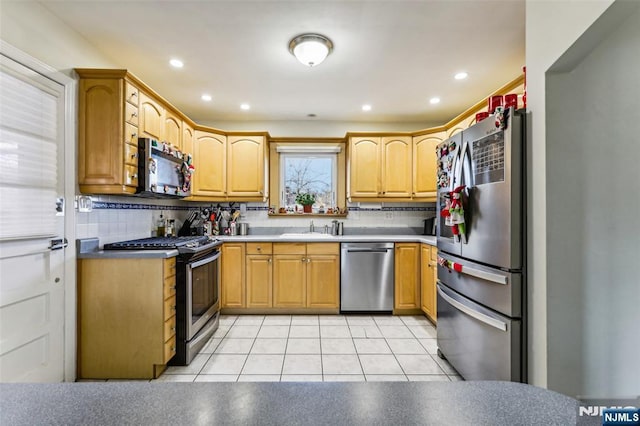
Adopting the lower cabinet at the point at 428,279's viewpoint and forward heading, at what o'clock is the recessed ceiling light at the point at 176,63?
The recessed ceiling light is roughly at 11 o'clock from the lower cabinet.

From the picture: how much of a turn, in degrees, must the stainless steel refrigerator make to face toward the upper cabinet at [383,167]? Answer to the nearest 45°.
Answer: approximately 90° to its right

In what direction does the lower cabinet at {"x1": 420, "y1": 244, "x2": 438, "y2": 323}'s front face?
to the viewer's left

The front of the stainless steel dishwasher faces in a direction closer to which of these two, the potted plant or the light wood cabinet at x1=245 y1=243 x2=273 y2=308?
the light wood cabinet

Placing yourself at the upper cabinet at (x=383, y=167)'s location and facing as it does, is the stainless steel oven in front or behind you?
in front

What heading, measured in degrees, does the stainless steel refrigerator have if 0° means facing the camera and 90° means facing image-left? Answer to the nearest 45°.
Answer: approximately 45°

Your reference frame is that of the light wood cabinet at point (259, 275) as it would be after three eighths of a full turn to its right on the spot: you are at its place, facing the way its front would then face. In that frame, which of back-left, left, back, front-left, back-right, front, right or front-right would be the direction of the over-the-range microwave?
left

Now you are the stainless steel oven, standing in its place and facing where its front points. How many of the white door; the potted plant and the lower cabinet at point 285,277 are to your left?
2

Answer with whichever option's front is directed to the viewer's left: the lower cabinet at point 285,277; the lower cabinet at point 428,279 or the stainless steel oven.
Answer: the lower cabinet at point 428,279

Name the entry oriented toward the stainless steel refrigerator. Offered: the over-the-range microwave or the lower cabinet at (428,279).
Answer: the over-the-range microwave

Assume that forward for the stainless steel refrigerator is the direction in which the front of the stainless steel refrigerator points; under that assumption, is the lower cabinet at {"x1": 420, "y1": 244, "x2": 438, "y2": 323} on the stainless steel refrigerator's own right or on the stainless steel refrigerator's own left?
on the stainless steel refrigerator's own right
